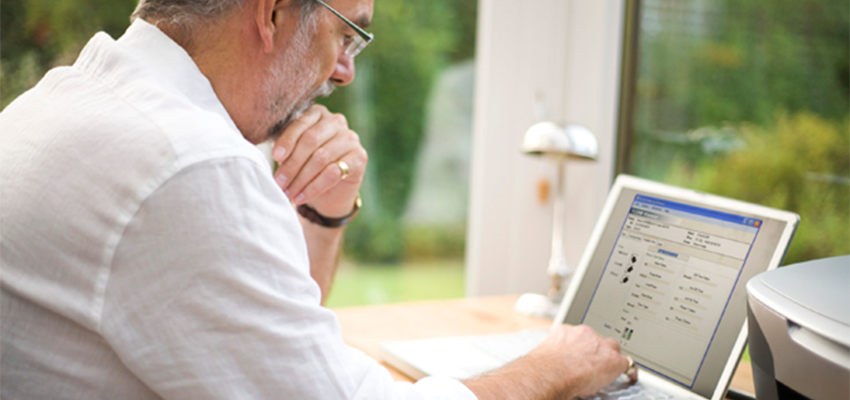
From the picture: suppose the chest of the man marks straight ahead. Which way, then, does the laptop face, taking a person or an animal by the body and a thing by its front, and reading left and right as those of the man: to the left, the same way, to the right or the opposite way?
the opposite way

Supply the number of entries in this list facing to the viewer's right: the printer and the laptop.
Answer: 0

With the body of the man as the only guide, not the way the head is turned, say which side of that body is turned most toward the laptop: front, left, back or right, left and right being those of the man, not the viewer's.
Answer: front

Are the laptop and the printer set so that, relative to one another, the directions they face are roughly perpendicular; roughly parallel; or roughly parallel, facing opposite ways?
roughly parallel

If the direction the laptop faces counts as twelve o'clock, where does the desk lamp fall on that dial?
The desk lamp is roughly at 4 o'clock from the laptop.

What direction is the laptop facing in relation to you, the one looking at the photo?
facing the viewer and to the left of the viewer

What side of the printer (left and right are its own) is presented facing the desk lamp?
right

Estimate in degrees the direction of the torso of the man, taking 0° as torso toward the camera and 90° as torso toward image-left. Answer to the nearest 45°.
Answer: approximately 225°

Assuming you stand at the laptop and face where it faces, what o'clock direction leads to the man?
The man is roughly at 12 o'clock from the laptop.
